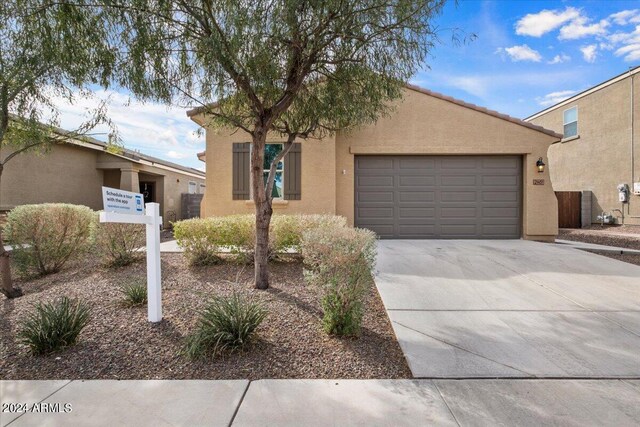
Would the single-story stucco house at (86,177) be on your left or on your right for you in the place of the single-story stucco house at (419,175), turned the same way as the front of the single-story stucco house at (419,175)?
on your right

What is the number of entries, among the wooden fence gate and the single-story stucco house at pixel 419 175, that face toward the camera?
2

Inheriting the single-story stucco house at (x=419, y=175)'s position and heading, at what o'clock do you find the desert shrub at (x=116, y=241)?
The desert shrub is roughly at 2 o'clock from the single-story stucco house.

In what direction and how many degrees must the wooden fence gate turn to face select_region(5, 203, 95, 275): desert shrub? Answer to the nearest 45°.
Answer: approximately 45° to its right

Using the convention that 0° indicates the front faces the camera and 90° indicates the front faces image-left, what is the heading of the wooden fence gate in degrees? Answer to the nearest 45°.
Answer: approximately 0°
